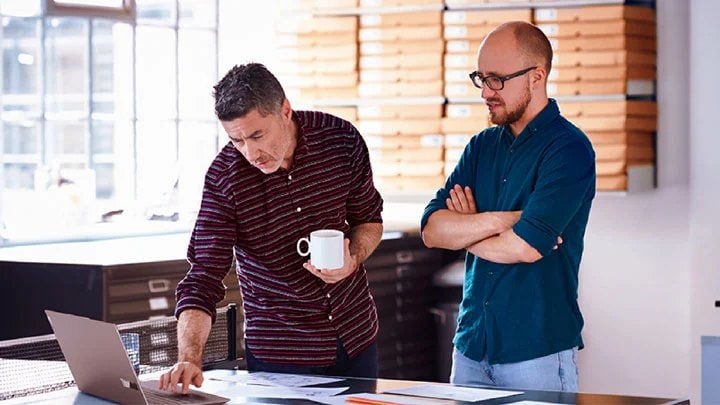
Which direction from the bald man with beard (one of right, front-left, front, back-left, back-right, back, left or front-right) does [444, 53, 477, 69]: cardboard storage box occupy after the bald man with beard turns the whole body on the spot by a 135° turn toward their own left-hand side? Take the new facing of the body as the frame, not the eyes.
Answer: left

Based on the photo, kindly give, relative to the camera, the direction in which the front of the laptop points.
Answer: facing away from the viewer and to the right of the viewer

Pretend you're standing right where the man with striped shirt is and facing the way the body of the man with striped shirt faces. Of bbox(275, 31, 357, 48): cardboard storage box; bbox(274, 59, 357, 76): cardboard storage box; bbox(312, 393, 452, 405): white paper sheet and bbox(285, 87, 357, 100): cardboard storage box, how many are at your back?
3

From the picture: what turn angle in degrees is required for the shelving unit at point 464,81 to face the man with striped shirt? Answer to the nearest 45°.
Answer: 0° — it already faces them

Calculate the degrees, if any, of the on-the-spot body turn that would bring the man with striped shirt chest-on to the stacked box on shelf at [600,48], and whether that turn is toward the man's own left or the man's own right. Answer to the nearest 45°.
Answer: approximately 135° to the man's own left

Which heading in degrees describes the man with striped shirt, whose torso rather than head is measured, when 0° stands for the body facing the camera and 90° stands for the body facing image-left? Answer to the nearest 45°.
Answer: approximately 0°

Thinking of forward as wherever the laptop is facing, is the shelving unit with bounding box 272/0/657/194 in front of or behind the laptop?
in front

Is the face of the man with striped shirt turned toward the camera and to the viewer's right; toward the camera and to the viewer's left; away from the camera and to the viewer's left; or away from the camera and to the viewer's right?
toward the camera and to the viewer's left

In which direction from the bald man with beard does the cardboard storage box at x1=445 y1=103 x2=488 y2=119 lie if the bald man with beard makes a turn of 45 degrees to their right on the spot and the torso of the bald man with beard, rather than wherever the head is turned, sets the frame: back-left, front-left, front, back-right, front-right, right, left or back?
right
